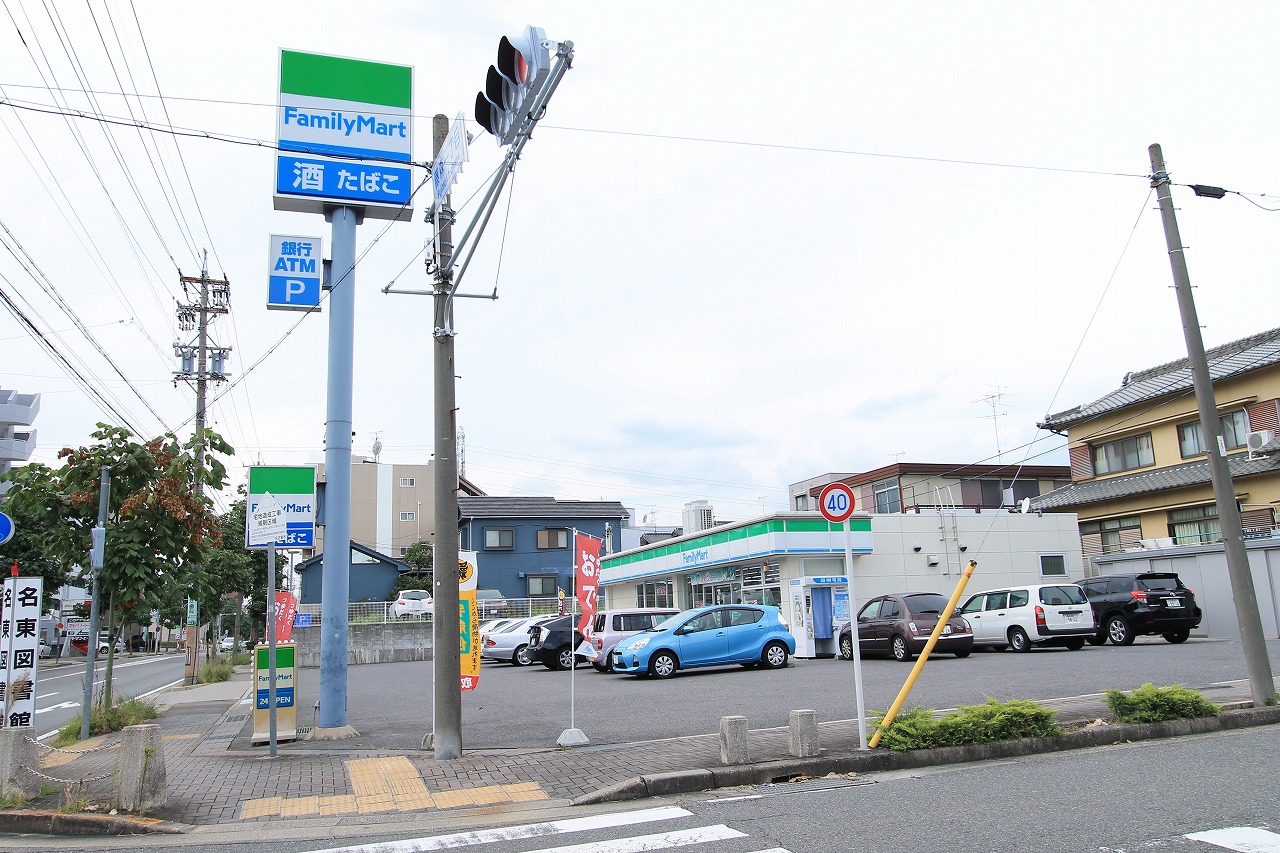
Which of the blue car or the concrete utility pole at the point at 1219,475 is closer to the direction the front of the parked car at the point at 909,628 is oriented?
the blue car

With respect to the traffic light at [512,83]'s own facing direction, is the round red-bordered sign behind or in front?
behind

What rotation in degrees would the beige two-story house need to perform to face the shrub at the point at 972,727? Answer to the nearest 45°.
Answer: approximately 45° to its left

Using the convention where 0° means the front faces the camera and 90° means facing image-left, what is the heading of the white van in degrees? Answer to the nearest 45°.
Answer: approximately 135°

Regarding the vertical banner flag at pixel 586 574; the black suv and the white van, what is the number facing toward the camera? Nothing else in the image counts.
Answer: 1

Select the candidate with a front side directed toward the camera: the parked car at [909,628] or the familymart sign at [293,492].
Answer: the familymart sign

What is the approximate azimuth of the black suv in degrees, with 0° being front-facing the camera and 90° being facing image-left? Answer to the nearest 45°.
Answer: approximately 135°

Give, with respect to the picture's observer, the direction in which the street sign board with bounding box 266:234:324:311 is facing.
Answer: facing the viewer

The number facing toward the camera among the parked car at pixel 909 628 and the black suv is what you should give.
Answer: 0

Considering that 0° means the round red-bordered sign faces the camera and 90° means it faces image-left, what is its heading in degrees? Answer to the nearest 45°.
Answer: approximately 0°

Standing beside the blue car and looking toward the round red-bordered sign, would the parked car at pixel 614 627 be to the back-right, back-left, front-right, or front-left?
back-right

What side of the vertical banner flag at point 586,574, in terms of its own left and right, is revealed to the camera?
front

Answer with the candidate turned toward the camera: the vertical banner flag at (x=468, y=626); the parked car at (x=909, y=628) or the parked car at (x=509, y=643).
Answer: the vertical banner flag

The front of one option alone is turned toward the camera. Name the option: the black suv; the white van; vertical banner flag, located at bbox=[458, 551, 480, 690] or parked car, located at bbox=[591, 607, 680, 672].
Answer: the vertical banner flag
